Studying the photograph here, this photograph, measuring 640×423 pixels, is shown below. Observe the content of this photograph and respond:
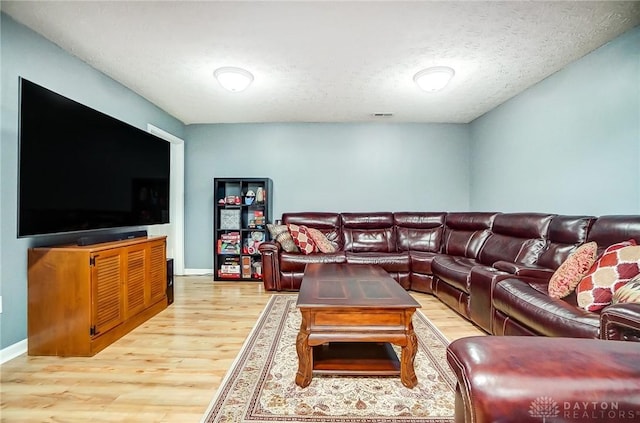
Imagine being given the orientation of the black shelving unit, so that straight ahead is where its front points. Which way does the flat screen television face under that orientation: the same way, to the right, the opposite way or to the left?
to the left

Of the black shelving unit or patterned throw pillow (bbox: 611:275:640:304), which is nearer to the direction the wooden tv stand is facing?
the patterned throw pillow

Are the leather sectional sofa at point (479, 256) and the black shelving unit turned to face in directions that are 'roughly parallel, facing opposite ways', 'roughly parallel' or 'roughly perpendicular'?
roughly perpendicular

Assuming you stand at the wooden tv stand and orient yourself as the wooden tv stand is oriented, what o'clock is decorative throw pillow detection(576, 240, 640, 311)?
The decorative throw pillow is roughly at 12 o'clock from the wooden tv stand.

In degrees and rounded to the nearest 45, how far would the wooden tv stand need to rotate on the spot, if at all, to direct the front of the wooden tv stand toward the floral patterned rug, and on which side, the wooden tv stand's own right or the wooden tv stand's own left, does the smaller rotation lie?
0° — it already faces it

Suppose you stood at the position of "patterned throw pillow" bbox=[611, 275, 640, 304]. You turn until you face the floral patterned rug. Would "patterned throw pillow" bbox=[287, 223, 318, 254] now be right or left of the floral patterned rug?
right

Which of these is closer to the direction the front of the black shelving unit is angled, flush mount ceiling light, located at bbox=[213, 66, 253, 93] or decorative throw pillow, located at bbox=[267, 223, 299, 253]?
the flush mount ceiling light

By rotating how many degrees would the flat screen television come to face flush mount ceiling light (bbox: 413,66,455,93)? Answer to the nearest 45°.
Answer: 0° — it already faces it

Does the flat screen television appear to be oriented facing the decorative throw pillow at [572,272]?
yes

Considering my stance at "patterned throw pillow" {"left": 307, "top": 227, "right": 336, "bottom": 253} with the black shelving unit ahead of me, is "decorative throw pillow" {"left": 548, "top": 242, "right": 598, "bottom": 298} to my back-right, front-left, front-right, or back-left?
back-left

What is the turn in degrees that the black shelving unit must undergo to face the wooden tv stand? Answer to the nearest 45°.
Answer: approximately 45° to its right
